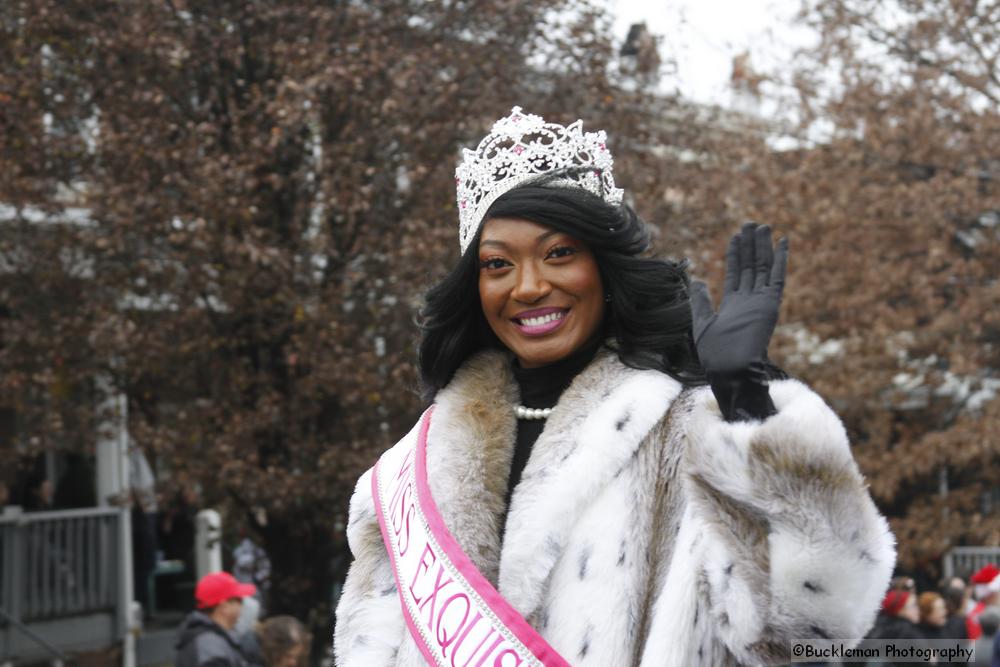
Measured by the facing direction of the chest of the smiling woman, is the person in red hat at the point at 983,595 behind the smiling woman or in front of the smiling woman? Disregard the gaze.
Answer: behind

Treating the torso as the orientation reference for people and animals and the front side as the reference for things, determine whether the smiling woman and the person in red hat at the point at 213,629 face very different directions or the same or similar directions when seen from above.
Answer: very different directions

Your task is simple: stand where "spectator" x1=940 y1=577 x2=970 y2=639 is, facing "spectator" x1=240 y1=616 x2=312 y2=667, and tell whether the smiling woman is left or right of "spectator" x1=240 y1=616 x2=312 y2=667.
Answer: left

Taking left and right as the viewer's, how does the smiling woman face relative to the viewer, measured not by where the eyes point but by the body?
facing the viewer and to the left of the viewer

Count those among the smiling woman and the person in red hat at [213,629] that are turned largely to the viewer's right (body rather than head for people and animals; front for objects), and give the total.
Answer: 1

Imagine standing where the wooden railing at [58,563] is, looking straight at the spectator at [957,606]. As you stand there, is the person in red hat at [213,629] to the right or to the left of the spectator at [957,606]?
right

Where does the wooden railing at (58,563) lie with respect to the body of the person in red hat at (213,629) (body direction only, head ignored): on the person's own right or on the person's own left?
on the person's own left

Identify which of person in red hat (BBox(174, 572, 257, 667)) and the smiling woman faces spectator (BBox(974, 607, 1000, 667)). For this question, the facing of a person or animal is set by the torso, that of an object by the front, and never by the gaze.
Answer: the person in red hat

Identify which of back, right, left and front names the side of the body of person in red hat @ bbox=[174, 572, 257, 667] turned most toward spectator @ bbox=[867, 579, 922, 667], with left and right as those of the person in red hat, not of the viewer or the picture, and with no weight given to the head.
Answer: front

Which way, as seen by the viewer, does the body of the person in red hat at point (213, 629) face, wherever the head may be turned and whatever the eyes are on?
to the viewer's right
